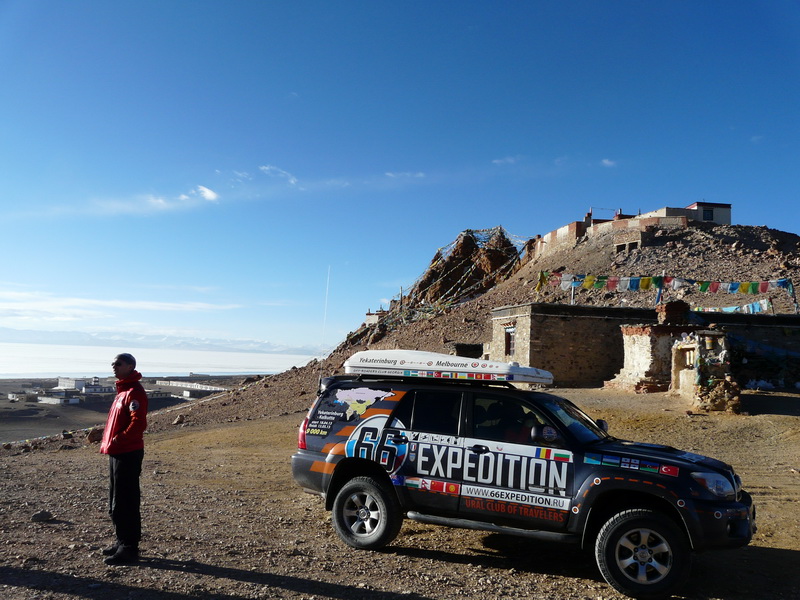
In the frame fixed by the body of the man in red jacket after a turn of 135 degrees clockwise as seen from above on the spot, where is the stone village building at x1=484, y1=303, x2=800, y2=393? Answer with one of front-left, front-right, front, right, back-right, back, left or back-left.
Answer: front

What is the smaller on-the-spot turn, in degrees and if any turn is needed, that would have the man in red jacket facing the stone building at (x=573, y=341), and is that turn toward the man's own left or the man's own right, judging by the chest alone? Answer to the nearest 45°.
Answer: approximately 135° to the man's own right

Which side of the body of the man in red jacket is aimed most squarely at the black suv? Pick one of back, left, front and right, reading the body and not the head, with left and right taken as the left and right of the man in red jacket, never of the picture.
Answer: back

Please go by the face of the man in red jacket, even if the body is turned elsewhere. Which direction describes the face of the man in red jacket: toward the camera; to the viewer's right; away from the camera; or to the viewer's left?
to the viewer's left

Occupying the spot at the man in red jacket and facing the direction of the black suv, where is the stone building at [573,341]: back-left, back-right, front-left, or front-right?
front-left

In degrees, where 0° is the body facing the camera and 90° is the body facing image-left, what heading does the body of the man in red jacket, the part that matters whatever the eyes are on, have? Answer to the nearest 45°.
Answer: approximately 90°
